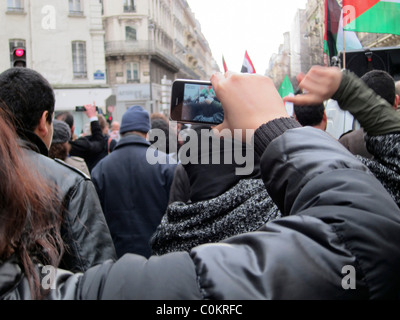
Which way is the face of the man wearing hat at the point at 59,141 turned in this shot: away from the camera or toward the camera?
away from the camera

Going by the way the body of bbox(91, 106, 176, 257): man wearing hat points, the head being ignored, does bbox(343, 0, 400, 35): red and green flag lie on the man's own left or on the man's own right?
on the man's own right

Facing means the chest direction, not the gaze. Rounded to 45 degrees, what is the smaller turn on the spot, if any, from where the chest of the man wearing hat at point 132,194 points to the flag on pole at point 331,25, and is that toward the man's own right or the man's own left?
approximately 45° to the man's own right

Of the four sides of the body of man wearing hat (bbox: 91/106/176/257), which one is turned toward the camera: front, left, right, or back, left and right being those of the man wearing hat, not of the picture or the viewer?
back

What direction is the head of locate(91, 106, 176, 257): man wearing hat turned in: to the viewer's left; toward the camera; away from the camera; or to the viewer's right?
away from the camera

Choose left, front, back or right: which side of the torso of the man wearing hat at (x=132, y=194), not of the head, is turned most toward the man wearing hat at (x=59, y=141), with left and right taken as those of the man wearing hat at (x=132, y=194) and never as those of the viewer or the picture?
left
